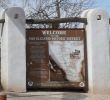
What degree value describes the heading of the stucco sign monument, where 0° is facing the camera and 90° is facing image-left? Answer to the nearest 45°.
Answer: approximately 0°
